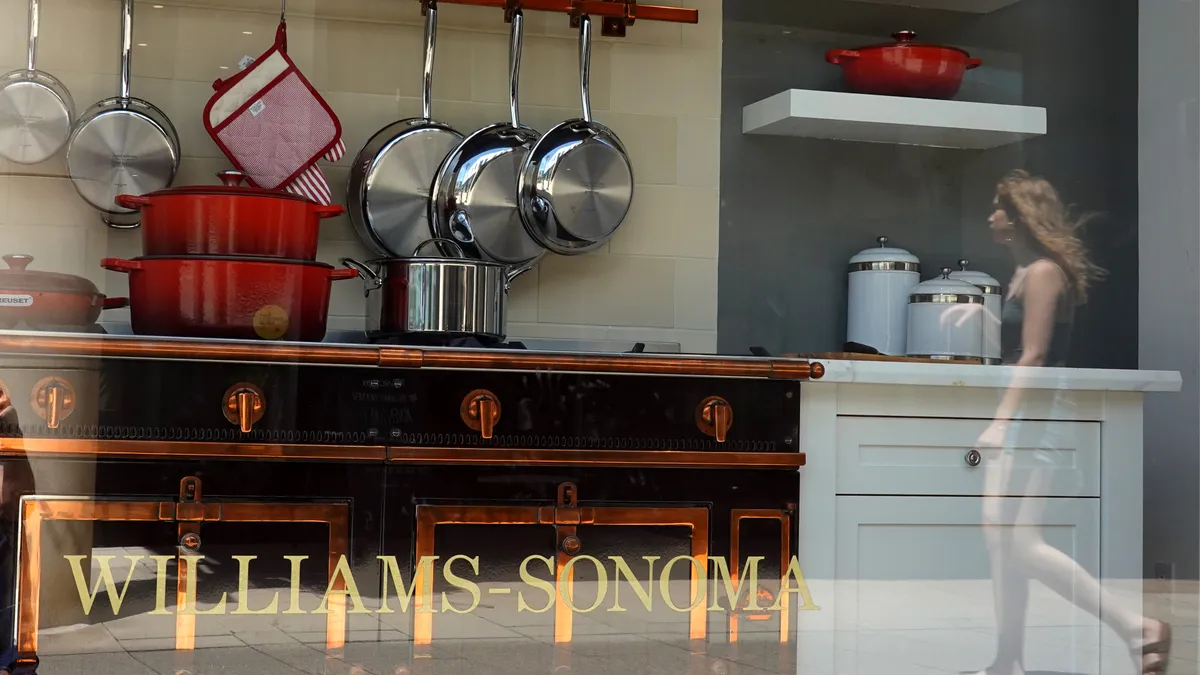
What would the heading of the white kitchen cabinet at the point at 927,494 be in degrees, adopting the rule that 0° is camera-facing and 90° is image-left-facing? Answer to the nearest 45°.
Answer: approximately 0°

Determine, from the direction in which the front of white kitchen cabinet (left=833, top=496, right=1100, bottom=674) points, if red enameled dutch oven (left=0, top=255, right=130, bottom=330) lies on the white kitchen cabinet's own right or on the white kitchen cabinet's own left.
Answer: on the white kitchen cabinet's own right

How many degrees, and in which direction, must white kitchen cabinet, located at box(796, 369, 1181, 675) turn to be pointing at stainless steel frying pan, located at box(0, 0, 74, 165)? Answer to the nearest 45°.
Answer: approximately 45° to its right

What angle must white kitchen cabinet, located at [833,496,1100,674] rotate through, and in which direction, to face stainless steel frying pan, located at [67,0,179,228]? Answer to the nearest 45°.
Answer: approximately 90° to its right

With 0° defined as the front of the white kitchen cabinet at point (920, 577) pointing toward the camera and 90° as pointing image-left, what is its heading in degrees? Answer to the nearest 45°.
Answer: approximately 0°

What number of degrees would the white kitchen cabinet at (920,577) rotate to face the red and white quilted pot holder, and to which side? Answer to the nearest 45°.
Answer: approximately 90° to its right
